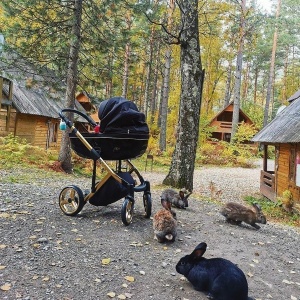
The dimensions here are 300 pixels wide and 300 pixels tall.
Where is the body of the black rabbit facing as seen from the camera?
to the viewer's left

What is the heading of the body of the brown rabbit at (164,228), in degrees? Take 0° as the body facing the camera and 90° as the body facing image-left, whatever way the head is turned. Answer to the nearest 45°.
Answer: approximately 180°

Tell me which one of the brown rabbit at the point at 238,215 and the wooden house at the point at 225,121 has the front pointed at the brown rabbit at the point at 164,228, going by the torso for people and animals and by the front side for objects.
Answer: the wooden house

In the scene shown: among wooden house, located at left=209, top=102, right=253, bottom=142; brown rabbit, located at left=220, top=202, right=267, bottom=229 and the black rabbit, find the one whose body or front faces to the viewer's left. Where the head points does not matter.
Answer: the black rabbit

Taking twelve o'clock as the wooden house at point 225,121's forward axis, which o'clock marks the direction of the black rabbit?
The black rabbit is roughly at 12 o'clock from the wooden house.

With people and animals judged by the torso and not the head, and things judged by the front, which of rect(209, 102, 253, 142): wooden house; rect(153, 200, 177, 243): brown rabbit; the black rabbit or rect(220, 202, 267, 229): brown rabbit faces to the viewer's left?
the black rabbit

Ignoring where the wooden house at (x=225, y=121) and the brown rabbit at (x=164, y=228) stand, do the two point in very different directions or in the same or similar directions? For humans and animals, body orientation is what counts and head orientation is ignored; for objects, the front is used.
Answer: very different directions

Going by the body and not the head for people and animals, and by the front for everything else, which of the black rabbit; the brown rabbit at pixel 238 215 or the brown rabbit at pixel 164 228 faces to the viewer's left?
the black rabbit

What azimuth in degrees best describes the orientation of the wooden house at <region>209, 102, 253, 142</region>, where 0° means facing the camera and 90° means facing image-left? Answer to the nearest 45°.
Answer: approximately 0°

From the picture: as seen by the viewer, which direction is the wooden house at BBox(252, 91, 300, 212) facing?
to the viewer's left

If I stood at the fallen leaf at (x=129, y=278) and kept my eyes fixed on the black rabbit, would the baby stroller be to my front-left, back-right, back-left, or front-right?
back-left

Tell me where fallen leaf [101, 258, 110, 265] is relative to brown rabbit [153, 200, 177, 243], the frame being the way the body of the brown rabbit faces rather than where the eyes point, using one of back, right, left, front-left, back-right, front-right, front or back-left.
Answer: back-left

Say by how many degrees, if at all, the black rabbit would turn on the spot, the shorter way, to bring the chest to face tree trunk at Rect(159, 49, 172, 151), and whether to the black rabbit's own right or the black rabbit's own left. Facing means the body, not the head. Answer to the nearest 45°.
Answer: approximately 90° to the black rabbit's own right

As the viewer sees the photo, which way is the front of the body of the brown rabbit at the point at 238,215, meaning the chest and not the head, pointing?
to the viewer's right
